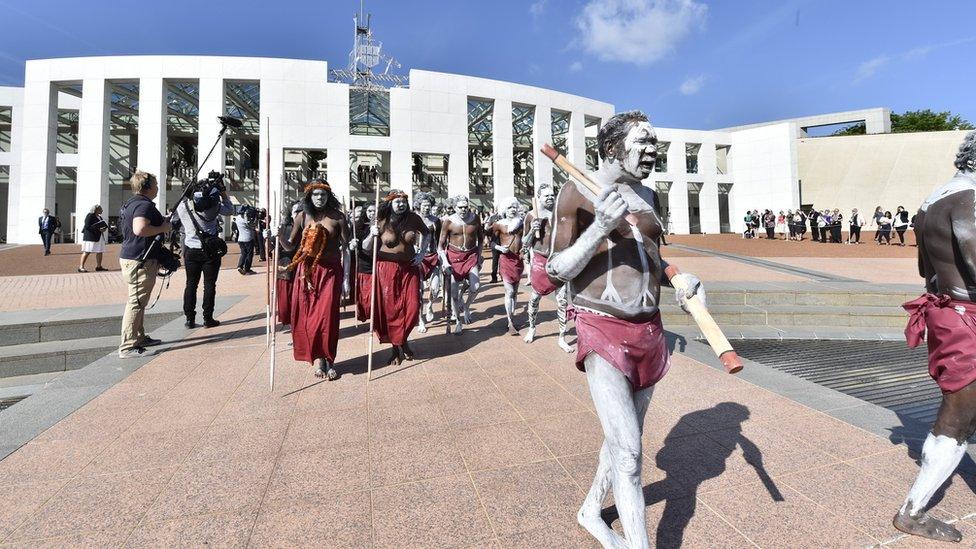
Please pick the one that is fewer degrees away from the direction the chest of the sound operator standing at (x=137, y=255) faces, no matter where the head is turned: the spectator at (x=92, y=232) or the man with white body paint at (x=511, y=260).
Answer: the man with white body paint

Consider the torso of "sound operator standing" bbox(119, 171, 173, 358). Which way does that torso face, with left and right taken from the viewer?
facing to the right of the viewer

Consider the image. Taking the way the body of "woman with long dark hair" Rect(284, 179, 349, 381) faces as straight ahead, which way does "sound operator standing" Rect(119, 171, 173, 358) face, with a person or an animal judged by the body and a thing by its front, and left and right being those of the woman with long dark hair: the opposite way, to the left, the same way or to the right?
to the left

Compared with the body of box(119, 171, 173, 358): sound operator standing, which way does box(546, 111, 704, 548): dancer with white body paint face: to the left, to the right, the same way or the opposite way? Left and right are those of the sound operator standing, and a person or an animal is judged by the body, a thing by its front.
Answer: to the right
